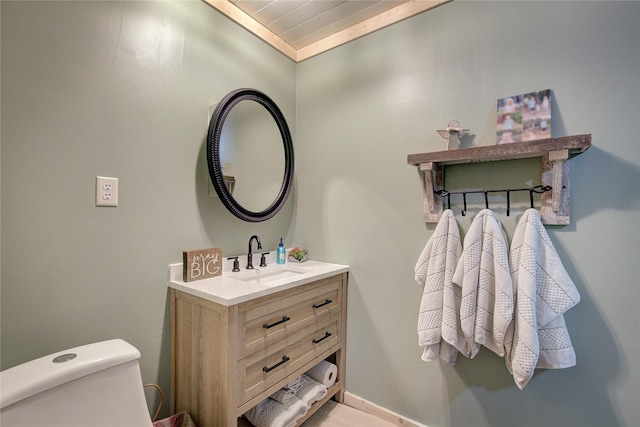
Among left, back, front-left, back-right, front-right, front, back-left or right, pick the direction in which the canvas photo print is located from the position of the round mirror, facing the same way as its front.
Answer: front

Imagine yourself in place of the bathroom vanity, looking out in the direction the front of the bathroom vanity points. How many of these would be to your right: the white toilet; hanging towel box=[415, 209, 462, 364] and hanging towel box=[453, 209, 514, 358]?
1

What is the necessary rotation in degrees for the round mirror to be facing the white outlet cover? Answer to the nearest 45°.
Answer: approximately 90° to its right

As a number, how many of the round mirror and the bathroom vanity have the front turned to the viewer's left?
0

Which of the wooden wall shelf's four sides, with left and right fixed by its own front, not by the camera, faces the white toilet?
front

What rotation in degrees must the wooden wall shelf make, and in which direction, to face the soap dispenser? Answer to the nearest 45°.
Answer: approximately 45° to its right

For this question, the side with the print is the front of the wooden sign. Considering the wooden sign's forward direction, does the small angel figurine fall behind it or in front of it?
in front

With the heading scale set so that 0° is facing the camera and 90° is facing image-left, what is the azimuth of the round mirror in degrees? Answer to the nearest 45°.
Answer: approximately 315°

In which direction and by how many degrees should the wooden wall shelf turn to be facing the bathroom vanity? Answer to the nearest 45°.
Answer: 0° — it already faces it

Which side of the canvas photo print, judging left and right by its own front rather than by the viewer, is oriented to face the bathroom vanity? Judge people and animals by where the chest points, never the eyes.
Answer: right

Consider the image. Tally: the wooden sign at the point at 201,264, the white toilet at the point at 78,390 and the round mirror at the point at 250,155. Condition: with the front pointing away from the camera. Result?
0

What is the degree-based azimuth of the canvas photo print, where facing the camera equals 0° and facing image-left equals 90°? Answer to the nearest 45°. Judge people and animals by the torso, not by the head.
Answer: approximately 45°

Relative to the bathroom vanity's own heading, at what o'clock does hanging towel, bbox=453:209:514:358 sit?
The hanging towel is roughly at 11 o'clock from the bathroom vanity.

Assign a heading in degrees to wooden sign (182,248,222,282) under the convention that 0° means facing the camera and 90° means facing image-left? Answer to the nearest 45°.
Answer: approximately 315°

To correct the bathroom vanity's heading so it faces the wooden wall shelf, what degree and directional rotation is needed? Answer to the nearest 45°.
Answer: approximately 45° to its left

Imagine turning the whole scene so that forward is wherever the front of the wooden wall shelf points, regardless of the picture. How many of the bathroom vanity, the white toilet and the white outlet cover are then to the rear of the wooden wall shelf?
0

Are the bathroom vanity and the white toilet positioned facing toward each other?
no
